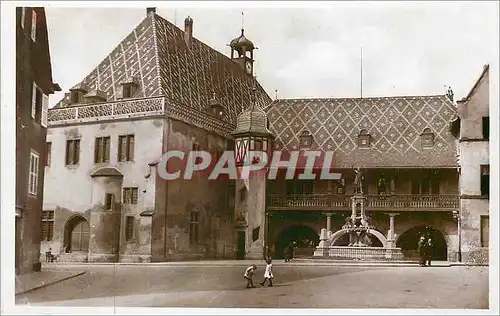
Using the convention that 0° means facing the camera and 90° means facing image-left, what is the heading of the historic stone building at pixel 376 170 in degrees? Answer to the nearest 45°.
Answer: approximately 0°
